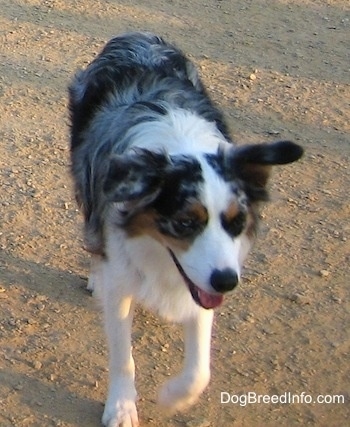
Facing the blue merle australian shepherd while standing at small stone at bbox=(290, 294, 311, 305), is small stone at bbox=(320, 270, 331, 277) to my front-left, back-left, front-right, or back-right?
back-right

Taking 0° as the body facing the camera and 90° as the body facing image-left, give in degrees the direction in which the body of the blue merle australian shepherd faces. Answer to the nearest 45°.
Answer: approximately 0°

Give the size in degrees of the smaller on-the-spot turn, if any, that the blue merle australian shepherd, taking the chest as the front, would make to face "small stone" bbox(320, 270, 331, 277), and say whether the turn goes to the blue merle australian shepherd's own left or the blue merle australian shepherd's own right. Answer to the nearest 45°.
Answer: approximately 135° to the blue merle australian shepherd's own left

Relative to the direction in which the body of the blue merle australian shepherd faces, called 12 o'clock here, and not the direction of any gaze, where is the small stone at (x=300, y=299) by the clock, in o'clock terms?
The small stone is roughly at 8 o'clock from the blue merle australian shepherd.
